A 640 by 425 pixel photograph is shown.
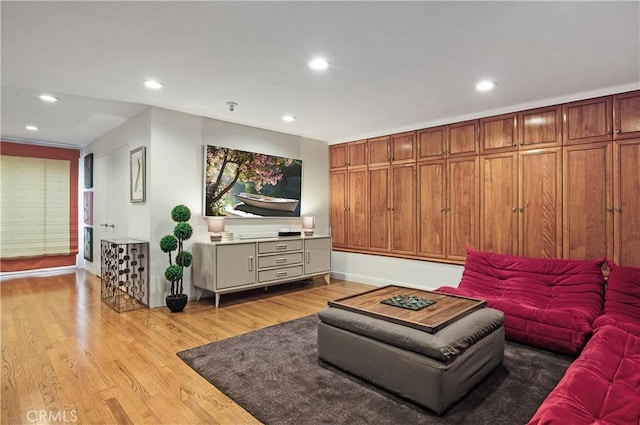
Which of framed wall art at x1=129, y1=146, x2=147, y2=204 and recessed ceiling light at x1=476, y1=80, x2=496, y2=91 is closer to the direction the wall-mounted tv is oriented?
the recessed ceiling light

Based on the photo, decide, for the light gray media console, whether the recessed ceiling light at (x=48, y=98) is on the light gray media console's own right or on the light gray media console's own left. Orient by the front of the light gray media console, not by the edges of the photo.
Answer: on the light gray media console's own right

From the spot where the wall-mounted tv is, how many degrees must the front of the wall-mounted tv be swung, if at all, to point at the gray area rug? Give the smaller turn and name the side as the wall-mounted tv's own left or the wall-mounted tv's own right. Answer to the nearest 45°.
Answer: approximately 45° to the wall-mounted tv's own right

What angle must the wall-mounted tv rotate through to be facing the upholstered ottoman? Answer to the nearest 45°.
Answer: approximately 45° to its right

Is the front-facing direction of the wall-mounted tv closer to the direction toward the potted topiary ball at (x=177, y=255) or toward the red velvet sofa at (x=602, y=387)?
the red velvet sofa

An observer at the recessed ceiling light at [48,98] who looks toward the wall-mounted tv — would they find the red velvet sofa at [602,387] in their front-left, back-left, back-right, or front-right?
front-right

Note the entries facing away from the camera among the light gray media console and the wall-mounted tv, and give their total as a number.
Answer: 0

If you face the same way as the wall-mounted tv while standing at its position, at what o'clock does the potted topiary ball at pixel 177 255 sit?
The potted topiary ball is roughly at 3 o'clock from the wall-mounted tv.

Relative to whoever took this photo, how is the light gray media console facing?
facing the viewer and to the right of the viewer

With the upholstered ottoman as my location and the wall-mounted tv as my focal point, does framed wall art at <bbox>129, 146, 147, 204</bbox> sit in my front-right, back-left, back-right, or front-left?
front-left

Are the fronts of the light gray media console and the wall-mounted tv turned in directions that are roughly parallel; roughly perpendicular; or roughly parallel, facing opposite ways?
roughly parallel
